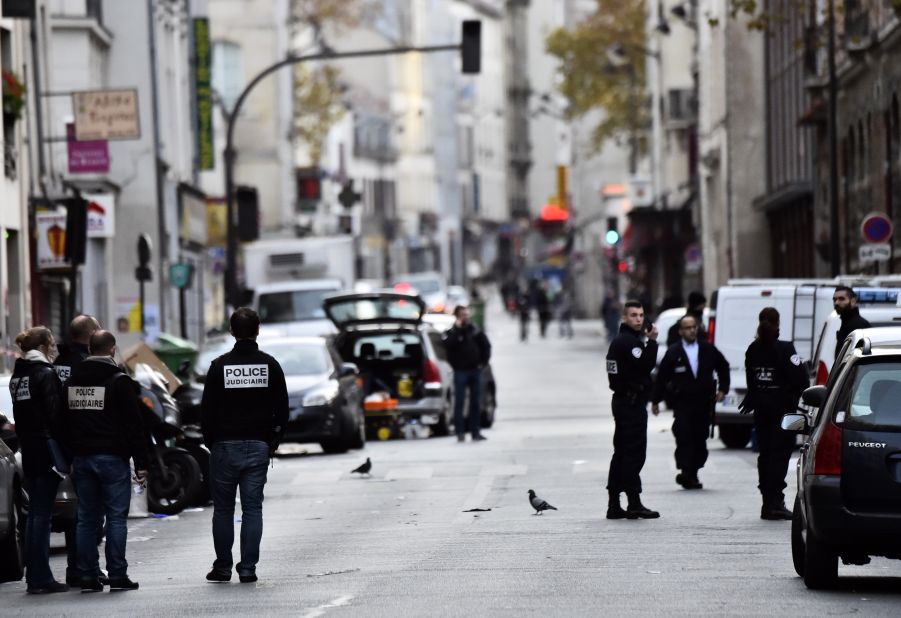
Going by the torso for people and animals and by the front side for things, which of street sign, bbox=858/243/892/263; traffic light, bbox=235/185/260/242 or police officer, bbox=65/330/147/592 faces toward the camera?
the street sign

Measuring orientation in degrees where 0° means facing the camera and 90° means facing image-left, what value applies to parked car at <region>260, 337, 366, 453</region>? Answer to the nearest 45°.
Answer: approximately 45°

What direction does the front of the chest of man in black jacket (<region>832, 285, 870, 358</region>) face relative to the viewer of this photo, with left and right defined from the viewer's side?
facing the viewer and to the left of the viewer

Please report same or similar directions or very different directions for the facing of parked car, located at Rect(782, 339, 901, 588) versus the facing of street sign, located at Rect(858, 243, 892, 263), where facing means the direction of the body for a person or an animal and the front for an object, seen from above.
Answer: very different directions

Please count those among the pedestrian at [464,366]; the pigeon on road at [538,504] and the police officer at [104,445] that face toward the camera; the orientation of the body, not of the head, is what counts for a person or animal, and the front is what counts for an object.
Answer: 1

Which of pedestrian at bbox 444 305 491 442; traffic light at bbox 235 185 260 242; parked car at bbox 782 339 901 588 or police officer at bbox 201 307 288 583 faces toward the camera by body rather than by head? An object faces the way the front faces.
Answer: the pedestrian

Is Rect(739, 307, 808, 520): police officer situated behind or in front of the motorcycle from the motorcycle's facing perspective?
in front

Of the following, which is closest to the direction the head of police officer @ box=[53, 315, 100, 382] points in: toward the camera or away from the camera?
away from the camera

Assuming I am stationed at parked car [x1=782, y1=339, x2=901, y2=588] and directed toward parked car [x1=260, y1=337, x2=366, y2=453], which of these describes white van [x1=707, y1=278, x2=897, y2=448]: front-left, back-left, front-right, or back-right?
front-right

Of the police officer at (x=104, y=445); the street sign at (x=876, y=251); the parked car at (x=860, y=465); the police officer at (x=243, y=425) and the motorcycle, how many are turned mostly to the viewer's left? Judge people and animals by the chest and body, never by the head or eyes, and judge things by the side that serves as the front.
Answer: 0

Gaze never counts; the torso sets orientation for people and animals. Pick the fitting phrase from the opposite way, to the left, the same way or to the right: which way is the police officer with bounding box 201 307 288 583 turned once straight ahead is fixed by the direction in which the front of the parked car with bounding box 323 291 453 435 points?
the same way

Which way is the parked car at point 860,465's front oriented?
away from the camera

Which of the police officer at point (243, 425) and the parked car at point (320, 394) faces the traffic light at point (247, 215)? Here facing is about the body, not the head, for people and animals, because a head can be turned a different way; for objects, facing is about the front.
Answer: the police officer

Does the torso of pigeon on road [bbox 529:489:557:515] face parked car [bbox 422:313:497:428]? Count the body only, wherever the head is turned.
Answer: no

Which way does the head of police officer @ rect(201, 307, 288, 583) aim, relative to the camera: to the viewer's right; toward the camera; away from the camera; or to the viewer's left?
away from the camera

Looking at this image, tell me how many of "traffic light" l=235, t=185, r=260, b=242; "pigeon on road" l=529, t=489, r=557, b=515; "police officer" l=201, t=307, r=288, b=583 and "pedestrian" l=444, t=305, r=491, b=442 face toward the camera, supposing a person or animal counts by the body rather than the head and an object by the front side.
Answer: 1

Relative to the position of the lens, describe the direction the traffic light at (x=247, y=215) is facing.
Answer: facing away from the viewer

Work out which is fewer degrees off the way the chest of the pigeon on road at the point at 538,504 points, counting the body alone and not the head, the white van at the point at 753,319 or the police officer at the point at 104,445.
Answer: the police officer

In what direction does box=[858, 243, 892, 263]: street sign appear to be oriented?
toward the camera
